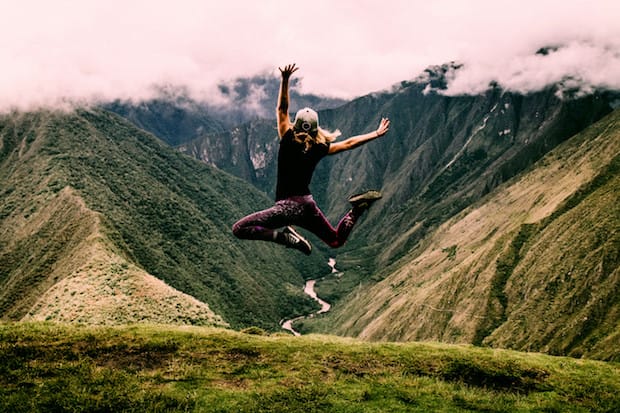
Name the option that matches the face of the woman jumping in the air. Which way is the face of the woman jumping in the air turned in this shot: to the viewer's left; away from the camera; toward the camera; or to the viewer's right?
away from the camera

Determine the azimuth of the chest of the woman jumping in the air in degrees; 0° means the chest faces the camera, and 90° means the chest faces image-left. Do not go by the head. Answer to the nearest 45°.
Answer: approximately 135°
